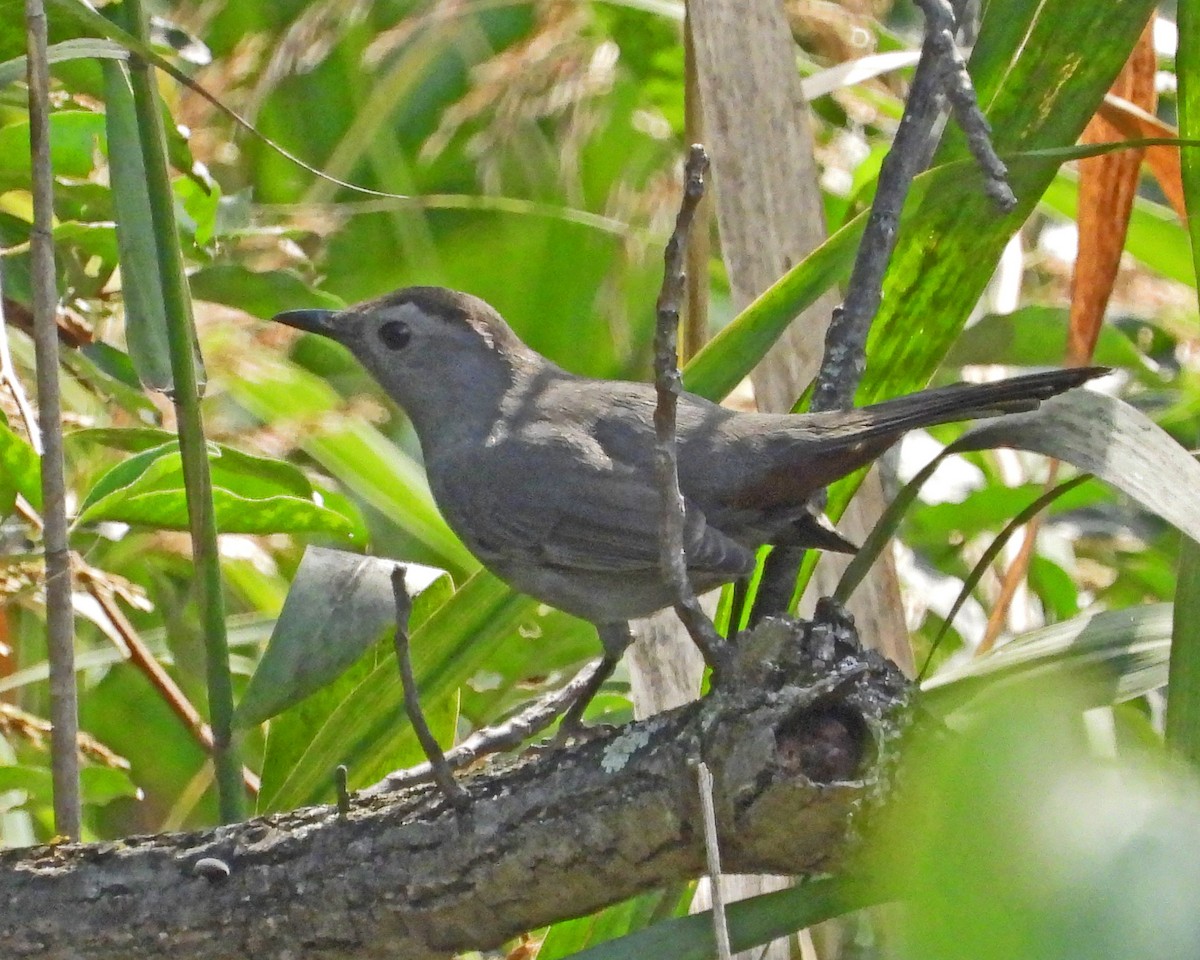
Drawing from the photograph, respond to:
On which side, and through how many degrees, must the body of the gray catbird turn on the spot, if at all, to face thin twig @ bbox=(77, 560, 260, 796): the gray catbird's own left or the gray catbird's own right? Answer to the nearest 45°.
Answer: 0° — it already faces it

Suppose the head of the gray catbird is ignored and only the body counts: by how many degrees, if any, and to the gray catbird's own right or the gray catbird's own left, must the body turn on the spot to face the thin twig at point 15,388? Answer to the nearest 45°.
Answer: approximately 45° to the gray catbird's own left

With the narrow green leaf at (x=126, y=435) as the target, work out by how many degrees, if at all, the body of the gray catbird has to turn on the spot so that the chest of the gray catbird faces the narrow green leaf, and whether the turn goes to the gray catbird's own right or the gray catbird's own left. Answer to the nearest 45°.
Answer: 0° — it already faces it

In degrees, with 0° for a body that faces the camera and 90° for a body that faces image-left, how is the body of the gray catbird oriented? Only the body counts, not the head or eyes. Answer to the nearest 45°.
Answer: approximately 90°

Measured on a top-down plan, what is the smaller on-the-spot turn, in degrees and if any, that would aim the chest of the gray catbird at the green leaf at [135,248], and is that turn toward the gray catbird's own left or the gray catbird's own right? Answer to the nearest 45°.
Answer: approximately 45° to the gray catbird's own left
